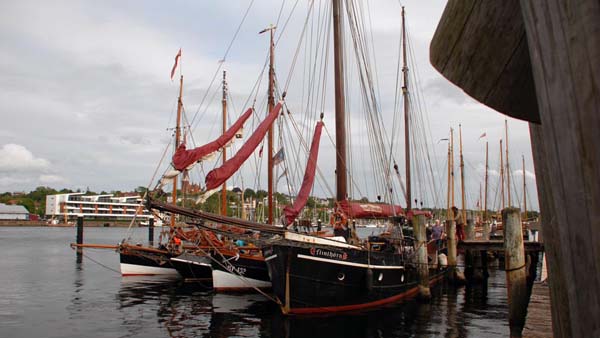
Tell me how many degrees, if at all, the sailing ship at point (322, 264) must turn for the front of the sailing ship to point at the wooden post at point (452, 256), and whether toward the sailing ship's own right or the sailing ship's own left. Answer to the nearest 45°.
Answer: approximately 180°

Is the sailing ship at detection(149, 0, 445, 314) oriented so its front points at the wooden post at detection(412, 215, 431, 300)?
no

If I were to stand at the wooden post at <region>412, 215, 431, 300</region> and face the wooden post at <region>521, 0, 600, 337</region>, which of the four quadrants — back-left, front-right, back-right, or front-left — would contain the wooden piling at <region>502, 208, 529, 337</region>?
front-left
